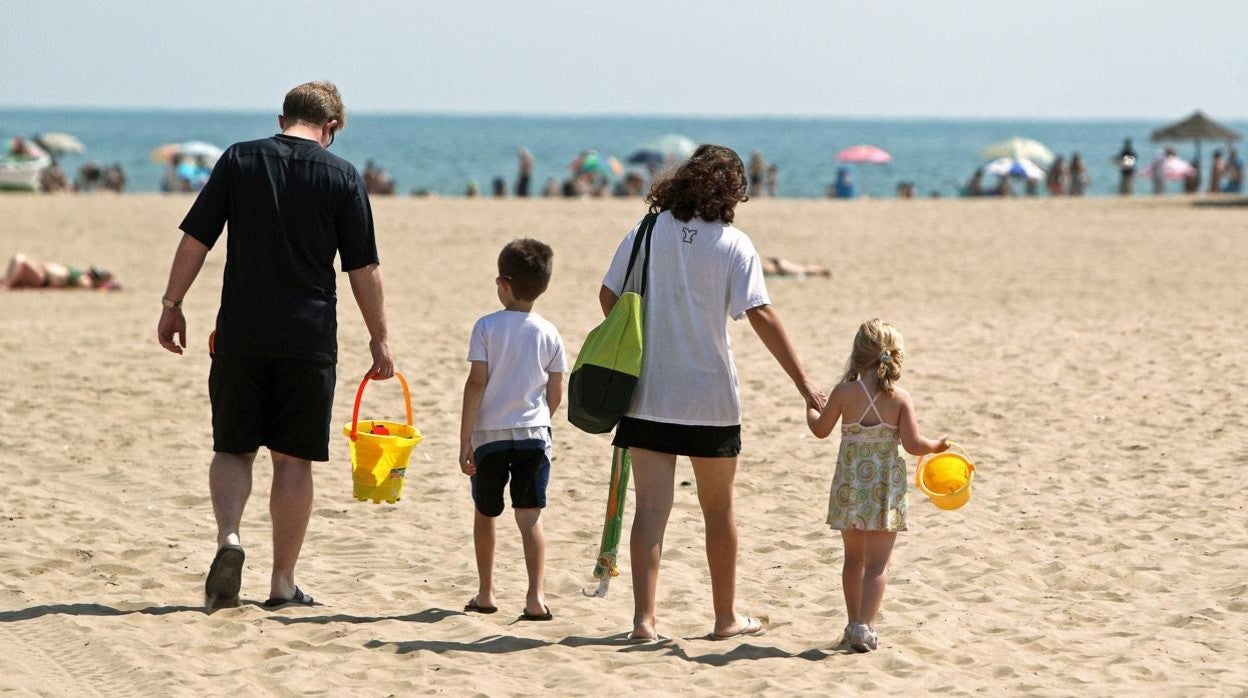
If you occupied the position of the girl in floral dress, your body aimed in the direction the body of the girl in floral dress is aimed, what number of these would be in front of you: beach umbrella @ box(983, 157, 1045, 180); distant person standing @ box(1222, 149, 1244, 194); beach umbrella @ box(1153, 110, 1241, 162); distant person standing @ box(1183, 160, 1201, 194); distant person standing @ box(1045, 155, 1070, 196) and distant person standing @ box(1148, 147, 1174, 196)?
6

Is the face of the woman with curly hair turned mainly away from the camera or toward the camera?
away from the camera

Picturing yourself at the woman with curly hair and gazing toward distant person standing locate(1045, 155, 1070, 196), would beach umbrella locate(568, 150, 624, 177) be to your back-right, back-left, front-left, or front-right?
front-left

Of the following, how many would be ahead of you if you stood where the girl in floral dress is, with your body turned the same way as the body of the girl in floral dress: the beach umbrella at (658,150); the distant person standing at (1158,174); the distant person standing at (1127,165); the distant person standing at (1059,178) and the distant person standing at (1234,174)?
5

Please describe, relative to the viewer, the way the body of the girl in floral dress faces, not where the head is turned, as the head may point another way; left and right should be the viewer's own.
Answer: facing away from the viewer

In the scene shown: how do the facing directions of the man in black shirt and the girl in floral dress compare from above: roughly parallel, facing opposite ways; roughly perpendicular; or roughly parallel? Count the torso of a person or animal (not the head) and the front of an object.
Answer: roughly parallel

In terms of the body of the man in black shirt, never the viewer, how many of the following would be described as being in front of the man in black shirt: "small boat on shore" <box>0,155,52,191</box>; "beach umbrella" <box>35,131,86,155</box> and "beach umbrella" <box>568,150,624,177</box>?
3

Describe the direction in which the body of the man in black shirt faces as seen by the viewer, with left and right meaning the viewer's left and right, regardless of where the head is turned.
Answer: facing away from the viewer

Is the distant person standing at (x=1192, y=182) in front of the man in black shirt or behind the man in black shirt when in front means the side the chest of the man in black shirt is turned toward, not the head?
in front

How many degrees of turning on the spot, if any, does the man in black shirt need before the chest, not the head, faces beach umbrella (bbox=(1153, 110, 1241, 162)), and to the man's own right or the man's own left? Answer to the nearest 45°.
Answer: approximately 45° to the man's own right

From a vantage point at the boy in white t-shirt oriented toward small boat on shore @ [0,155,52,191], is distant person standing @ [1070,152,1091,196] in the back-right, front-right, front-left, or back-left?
front-right

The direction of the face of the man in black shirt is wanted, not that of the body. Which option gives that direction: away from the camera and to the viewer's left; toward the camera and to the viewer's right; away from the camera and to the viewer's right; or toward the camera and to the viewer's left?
away from the camera and to the viewer's right

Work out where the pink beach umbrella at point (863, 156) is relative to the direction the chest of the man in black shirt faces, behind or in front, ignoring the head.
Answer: in front
